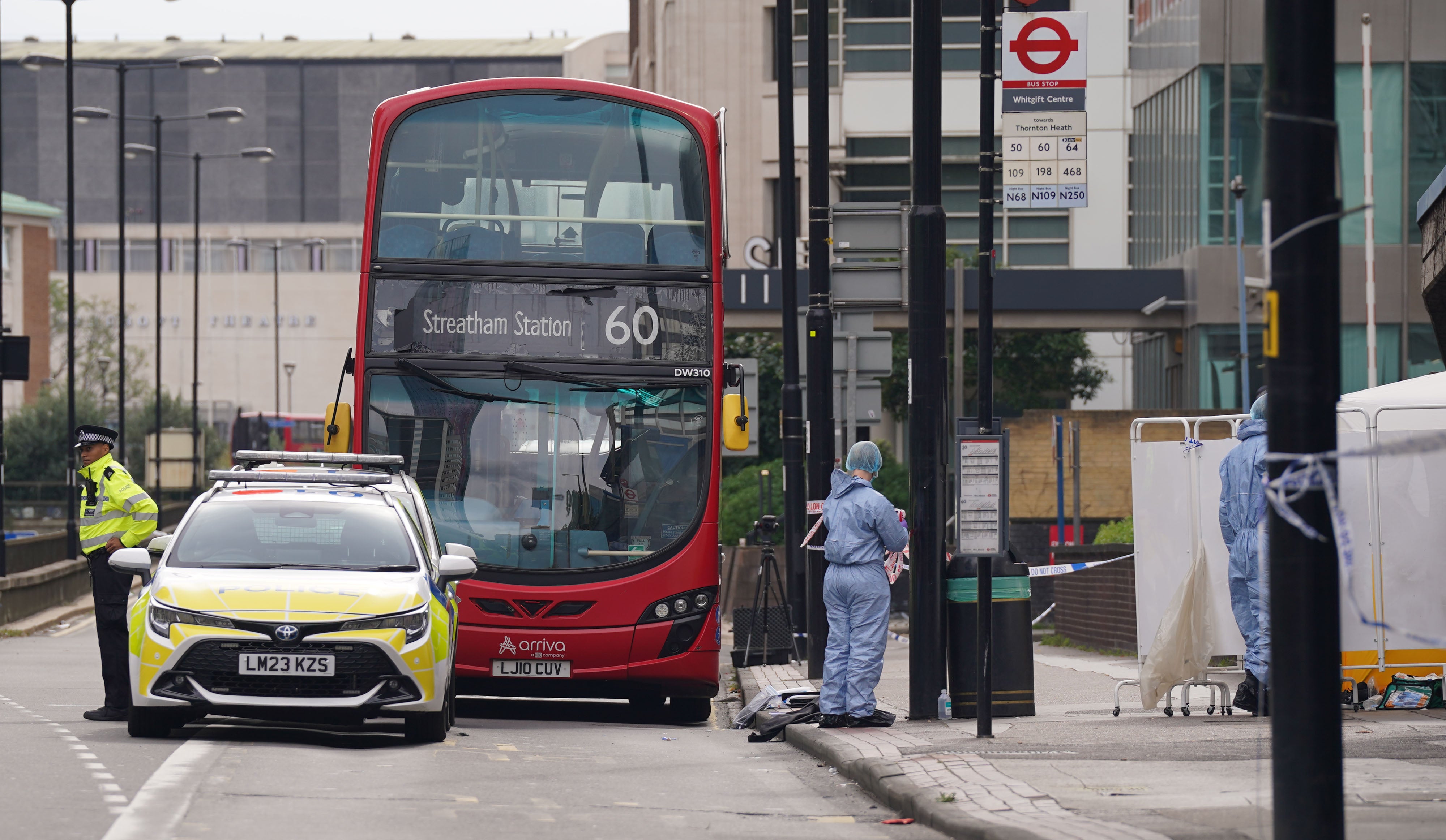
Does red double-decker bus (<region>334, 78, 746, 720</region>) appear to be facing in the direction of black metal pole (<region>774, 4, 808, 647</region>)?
no

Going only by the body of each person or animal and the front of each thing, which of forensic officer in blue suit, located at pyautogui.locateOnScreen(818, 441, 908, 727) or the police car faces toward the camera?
the police car

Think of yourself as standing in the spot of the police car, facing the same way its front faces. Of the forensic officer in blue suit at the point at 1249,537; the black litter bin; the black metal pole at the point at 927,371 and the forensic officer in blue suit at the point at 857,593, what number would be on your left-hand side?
4

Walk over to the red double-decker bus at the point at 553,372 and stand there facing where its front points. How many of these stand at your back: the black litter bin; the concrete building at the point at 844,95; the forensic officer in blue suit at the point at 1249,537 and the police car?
1

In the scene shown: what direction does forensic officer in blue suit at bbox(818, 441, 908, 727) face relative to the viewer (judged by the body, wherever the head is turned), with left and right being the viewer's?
facing away from the viewer and to the right of the viewer

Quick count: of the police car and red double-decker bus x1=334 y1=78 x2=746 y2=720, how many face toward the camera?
2

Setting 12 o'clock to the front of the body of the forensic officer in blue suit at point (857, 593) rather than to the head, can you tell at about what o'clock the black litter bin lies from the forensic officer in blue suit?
The black litter bin is roughly at 1 o'clock from the forensic officer in blue suit.

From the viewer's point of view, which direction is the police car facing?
toward the camera

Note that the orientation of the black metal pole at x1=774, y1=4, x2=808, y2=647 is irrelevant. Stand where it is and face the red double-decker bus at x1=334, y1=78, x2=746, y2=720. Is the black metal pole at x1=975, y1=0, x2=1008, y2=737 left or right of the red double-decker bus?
left

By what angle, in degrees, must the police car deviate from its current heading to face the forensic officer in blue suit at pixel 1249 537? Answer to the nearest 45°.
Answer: approximately 90° to its left

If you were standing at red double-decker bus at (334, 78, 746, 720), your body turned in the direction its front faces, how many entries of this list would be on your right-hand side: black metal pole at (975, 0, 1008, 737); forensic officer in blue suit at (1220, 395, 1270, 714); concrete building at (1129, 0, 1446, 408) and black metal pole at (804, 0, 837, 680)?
0

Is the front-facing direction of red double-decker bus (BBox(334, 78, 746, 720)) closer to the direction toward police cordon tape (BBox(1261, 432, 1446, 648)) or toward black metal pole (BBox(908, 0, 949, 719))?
the police cordon tape

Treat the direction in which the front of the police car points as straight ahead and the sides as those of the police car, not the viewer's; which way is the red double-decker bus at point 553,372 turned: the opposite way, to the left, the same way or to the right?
the same way

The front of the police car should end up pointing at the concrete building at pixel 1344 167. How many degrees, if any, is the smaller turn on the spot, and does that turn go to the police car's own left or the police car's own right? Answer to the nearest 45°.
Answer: approximately 135° to the police car's own left

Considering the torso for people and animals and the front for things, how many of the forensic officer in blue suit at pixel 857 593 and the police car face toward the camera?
1

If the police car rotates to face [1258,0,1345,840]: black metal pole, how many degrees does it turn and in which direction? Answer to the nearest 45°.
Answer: approximately 45° to its left

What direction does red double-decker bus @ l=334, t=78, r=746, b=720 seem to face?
toward the camera

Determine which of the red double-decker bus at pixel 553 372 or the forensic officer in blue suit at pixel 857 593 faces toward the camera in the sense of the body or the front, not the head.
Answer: the red double-decker bus
